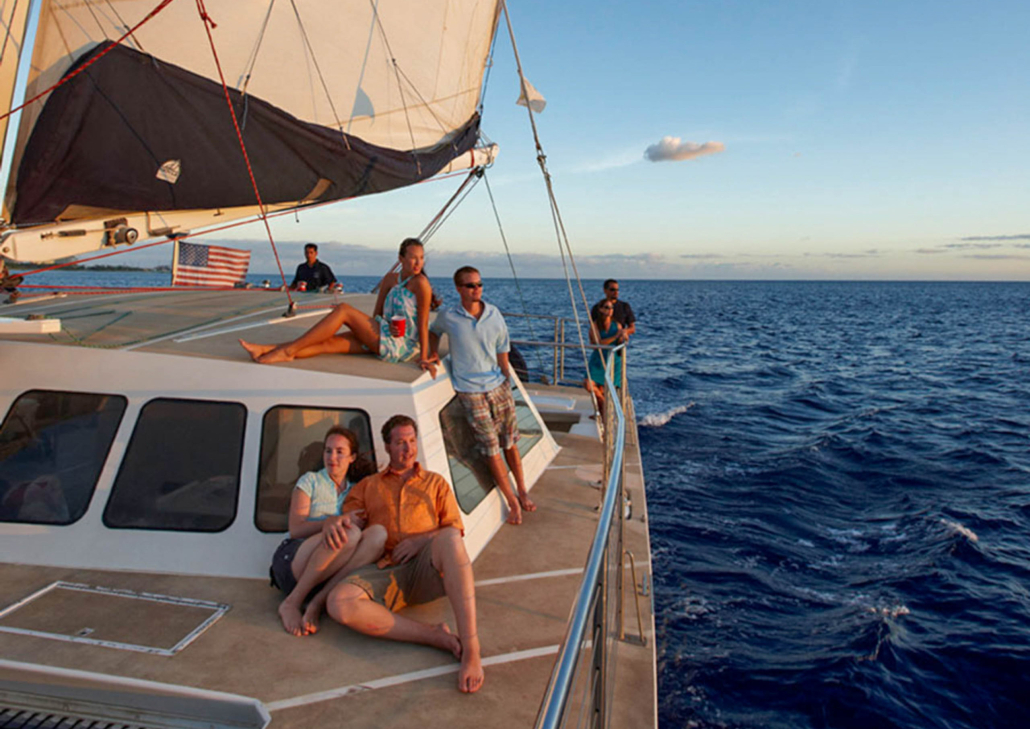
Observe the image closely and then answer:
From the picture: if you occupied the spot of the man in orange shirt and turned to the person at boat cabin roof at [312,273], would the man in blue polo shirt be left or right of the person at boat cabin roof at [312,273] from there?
right

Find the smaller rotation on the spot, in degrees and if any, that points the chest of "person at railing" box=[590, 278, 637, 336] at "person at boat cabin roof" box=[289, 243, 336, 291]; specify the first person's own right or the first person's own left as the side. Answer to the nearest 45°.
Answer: approximately 90° to the first person's own right

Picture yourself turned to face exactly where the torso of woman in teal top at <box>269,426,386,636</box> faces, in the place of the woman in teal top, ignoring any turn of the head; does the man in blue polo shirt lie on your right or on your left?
on your left

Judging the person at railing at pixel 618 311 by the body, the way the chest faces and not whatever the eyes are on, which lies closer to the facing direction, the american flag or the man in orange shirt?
the man in orange shirt

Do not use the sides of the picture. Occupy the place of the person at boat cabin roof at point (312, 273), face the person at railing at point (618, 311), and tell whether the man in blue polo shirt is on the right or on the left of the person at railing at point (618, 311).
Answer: right

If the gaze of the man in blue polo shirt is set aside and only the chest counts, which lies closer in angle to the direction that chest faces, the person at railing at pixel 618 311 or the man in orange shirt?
the man in orange shirt

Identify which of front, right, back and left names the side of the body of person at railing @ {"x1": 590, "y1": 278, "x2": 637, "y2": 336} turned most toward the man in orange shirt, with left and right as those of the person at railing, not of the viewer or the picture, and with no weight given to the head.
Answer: front

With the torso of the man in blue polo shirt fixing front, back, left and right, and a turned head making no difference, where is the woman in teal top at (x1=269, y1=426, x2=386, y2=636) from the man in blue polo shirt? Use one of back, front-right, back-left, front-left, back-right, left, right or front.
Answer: right

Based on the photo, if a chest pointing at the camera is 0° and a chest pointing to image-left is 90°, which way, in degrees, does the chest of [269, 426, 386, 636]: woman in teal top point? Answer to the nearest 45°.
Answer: approximately 315°

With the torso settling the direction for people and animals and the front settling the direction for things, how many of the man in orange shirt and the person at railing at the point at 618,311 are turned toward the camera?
2

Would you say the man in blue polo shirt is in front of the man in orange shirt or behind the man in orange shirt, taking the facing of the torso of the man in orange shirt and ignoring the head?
behind
